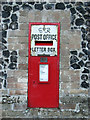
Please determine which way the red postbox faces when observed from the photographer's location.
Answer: facing the viewer
